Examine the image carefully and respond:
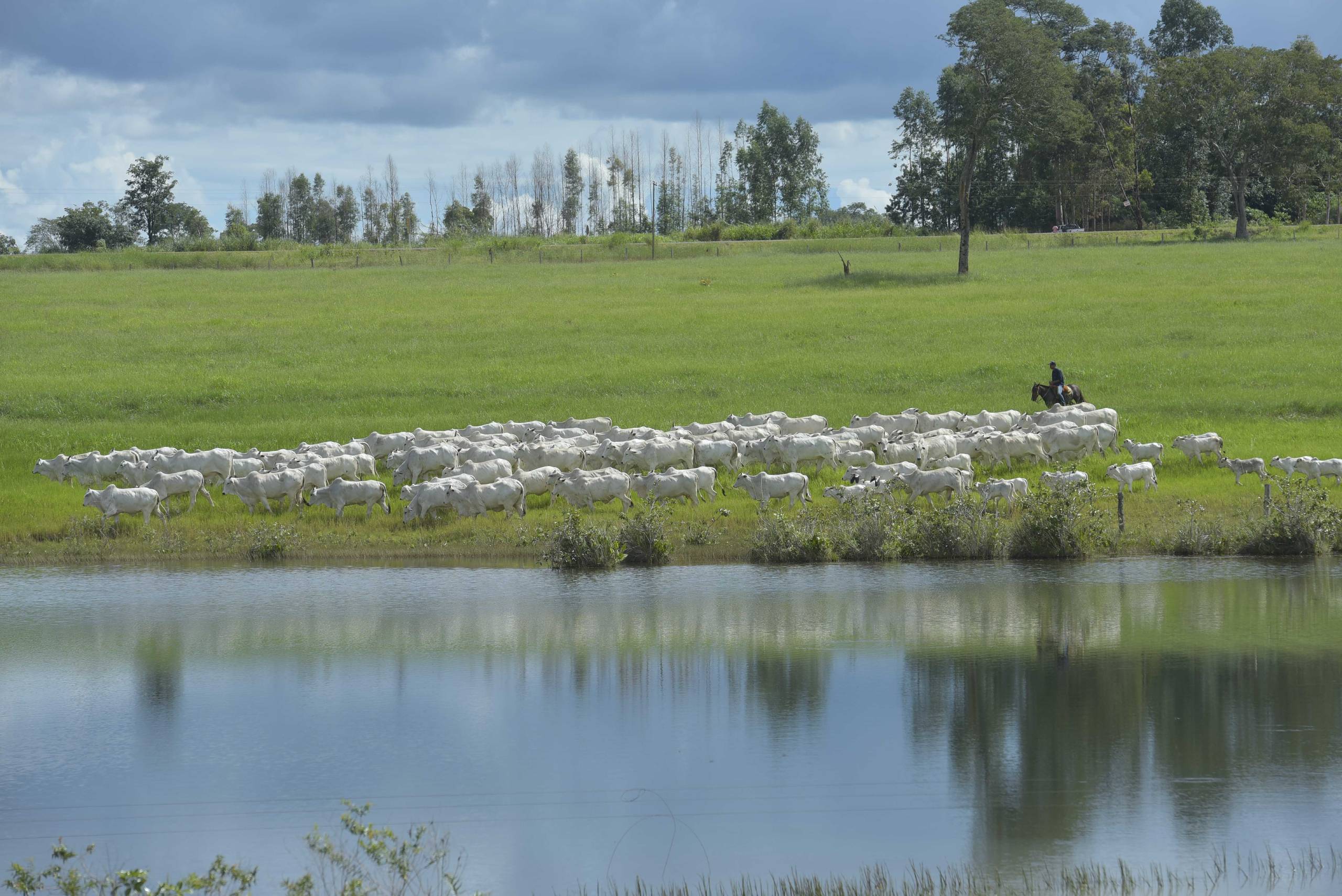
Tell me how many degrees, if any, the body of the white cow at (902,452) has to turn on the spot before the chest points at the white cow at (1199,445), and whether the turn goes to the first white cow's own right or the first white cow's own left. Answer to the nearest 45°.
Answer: approximately 180°

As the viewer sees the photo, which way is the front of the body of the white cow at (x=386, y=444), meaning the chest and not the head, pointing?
to the viewer's left

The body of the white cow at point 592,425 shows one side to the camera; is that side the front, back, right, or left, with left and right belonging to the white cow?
left

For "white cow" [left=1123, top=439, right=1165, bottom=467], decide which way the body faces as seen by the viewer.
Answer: to the viewer's left

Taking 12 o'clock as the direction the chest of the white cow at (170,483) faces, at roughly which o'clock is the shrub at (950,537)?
The shrub is roughly at 7 o'clock from the white cow.

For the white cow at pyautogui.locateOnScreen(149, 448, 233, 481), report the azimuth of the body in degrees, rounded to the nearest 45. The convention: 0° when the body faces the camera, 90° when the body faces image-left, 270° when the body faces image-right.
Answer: approximately 90°

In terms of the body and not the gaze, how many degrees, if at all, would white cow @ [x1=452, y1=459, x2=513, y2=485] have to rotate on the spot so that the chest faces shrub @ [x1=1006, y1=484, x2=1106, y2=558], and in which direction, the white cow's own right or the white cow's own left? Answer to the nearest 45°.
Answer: approximately 135° to the white cow's own left

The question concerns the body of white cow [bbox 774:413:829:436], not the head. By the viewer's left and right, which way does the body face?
facing to the left of the viewer

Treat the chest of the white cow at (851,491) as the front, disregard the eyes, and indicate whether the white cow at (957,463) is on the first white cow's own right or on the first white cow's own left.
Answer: on the first white cow's own right

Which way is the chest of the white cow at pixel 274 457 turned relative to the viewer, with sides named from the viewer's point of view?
facing to the left of the viewer

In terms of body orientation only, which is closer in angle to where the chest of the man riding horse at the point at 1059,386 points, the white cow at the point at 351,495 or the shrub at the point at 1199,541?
the white cow

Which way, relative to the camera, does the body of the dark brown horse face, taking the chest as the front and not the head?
to the viewer's left

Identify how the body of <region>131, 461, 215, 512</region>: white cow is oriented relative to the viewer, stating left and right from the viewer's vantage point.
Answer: facing to the left of the viewer

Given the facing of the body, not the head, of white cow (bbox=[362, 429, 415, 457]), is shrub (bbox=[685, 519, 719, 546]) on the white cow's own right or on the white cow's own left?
on the white cow's own left

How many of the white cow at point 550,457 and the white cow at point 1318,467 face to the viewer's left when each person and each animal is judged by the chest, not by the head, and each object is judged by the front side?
2

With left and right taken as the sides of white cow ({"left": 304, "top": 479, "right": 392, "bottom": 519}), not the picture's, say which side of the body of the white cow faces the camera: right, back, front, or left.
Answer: left
